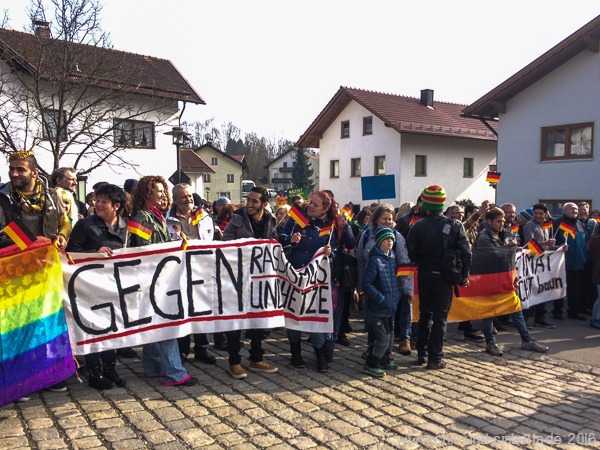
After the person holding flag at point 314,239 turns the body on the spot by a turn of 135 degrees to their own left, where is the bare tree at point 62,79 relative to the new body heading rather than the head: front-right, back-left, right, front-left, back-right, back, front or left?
back-left

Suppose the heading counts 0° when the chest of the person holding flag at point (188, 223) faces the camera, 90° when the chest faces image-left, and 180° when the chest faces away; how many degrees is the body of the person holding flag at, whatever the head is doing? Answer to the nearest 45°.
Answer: approximately 0°

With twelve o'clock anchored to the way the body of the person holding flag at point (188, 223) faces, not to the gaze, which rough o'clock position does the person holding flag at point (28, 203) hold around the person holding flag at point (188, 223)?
the person holding flag at point (28, 203) is roughly at 2 o'clock from the person holding flag at point (188, 223).

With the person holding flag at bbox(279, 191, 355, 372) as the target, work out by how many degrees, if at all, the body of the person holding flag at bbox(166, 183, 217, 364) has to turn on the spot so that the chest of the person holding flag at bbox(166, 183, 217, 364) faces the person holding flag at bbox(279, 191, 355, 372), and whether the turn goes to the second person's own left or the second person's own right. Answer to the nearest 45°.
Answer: approximately 90° to the second person's own left

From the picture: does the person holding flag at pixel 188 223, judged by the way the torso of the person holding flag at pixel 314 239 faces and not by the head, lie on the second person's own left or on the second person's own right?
on the second person's own right

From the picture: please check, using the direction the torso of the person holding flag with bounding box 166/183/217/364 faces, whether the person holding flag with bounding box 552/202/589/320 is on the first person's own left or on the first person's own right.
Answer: on the first person's own left
